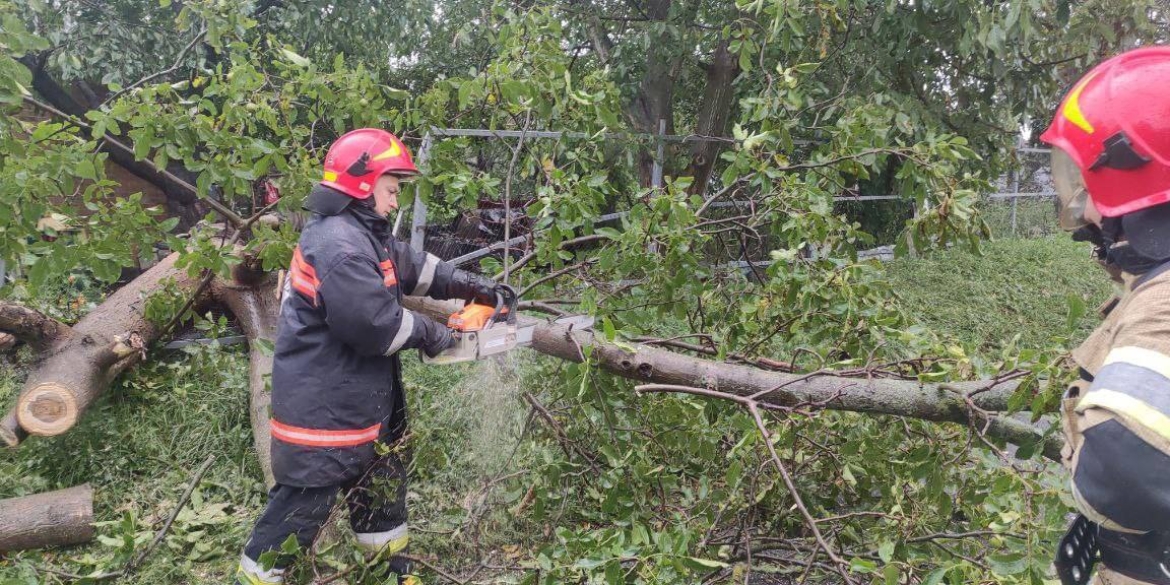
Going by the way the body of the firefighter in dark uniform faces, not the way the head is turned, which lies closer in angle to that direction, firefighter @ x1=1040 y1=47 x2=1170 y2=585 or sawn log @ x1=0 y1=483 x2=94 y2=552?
the firefighter

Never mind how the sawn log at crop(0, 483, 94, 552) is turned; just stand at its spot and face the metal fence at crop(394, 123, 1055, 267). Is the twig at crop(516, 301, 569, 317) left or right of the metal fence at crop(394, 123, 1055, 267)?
right

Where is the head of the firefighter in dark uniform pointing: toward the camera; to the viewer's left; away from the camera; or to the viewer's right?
to the viewer's right

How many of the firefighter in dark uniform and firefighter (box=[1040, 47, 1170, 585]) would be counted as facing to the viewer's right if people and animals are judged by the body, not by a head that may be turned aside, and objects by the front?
1

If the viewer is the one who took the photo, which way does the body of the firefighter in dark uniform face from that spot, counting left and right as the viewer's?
facing to the right of the viewer

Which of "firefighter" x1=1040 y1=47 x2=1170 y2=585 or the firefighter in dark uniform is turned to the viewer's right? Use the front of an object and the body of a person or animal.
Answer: the firefighter in dark uniform

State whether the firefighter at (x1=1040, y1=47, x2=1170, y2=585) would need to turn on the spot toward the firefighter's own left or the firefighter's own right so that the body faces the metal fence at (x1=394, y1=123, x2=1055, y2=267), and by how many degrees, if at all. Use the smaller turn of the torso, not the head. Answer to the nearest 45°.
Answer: approximately 90° to the firefighter's own right

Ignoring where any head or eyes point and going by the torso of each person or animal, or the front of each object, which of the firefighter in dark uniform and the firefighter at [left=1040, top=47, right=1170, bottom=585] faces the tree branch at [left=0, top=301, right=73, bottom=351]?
the firefighter

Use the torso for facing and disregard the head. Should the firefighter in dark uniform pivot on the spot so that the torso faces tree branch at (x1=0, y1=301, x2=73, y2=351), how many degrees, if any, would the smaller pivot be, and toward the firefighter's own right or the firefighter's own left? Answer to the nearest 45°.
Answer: approximately 135° to the firefighter's own left

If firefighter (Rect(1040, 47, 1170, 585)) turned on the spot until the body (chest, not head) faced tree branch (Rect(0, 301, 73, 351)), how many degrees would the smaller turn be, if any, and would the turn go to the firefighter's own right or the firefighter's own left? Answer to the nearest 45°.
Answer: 0° — they already face it

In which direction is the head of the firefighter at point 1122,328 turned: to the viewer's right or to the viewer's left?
to the viewer's left

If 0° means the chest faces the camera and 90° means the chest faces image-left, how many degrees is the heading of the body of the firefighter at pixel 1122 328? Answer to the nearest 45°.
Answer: approximately 90°

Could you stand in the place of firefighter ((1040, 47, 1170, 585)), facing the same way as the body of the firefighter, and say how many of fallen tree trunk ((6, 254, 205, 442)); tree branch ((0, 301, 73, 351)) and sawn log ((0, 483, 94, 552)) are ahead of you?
3
